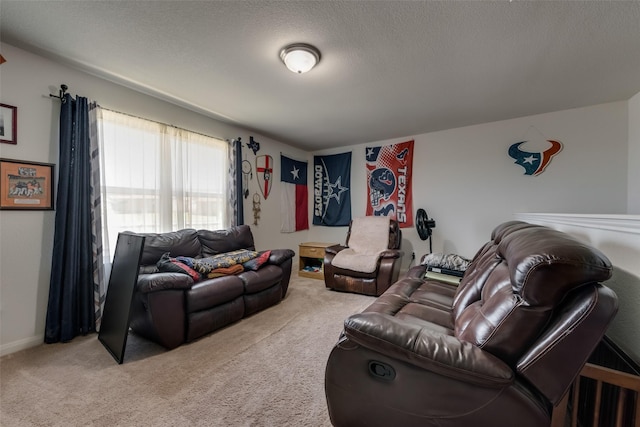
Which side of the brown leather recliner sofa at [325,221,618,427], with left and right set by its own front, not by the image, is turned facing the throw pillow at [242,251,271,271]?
front

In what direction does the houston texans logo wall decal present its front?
toward the camera

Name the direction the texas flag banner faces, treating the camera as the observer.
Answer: facing the viewer and to the right of the viewer

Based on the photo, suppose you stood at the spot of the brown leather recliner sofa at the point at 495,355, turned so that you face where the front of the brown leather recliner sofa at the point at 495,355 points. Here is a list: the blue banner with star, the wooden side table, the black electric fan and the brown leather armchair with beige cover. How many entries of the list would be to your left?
0

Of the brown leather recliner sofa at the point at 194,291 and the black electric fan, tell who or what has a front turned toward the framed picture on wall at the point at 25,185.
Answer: the black electric fan

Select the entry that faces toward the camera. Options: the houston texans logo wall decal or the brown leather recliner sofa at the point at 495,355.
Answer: the houston texans logo wall decal

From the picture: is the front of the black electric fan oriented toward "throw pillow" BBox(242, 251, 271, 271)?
yes

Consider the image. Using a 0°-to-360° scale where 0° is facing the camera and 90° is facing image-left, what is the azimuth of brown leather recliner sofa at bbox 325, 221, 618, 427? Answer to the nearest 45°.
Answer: approximately 90°

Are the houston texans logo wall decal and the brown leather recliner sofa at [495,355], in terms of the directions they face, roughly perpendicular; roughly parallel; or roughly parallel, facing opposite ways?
roughly perpendicular

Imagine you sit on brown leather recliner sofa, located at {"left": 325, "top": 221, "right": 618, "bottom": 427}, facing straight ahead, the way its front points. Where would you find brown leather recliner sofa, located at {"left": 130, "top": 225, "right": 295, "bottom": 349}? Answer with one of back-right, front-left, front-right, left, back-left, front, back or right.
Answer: front

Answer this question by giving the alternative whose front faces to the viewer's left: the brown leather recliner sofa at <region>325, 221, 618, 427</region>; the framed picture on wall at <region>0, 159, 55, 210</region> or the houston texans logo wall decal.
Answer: the brown leather recliner sofa

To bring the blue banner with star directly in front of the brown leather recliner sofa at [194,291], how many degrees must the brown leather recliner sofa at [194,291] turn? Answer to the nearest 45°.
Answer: approximately 90° to its left

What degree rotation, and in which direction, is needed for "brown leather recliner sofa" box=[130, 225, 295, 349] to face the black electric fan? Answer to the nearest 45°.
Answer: approximately 45° to its left
